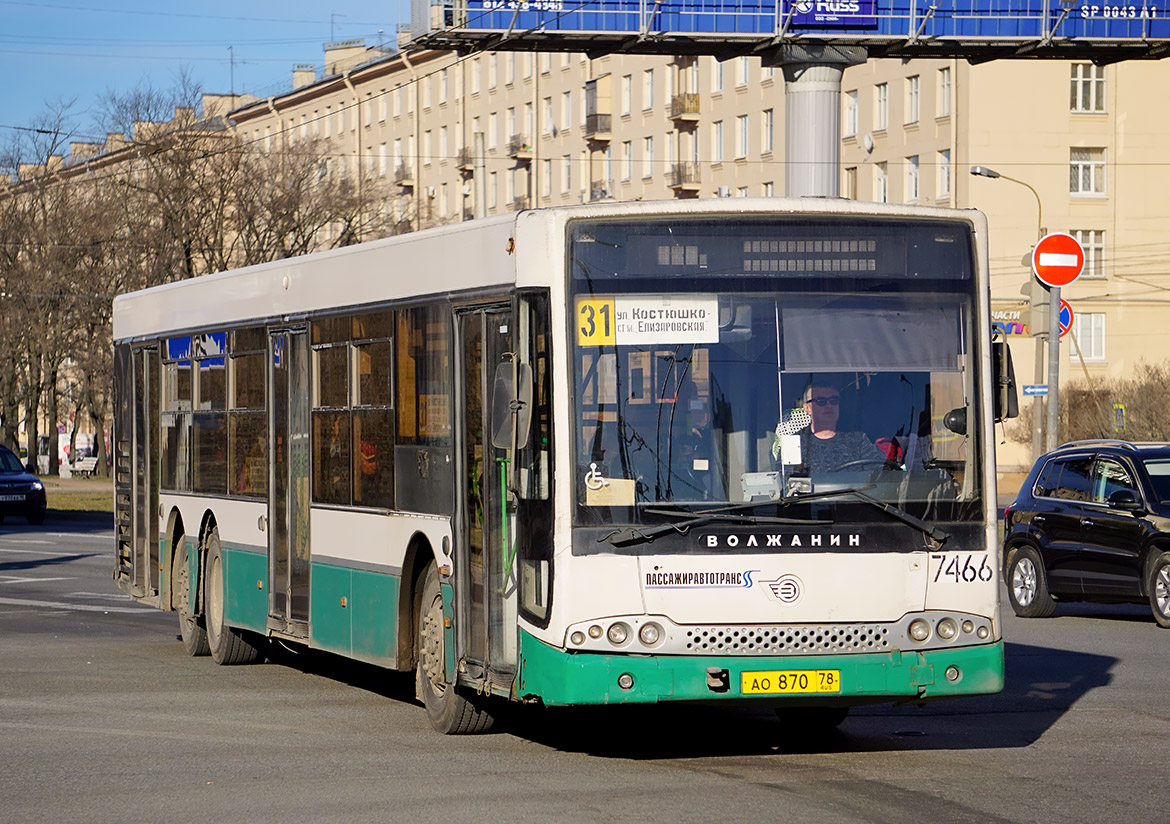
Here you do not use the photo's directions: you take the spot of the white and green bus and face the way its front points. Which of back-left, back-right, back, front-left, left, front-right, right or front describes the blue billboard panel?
back-left

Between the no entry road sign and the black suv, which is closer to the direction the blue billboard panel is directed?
the black suv

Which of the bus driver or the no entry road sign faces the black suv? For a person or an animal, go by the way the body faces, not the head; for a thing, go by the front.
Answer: the no entry road sign

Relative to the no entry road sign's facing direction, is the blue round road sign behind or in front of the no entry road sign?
behind

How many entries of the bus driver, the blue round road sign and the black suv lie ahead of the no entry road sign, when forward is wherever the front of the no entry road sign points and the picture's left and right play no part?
2

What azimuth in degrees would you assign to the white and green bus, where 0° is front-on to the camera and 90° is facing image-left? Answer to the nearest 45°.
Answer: approximately 315°

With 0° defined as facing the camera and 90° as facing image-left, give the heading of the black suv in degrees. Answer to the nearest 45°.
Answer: approximately 315°

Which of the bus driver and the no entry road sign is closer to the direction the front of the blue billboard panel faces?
the bus driver

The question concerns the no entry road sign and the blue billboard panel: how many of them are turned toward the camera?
2

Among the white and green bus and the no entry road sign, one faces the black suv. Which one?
the no entry road sign
